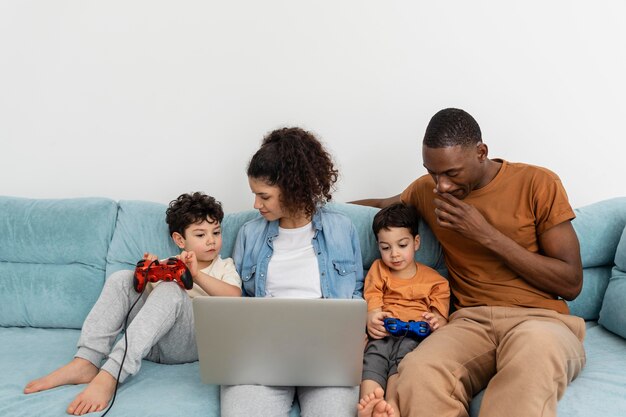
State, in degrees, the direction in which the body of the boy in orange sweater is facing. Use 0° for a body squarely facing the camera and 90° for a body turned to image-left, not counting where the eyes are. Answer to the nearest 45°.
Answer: approximately 0°

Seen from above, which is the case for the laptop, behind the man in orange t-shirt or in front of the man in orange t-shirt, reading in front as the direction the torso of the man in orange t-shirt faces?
in front

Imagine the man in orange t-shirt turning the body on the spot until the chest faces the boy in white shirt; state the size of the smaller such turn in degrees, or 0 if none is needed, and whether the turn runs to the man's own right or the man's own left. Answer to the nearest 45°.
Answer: approximately 45° to the man's own right

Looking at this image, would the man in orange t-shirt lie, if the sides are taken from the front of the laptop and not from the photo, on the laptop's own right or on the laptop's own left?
on the laptop's own right

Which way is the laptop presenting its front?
away from the camera

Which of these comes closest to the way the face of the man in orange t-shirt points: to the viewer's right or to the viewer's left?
to the viewer's left

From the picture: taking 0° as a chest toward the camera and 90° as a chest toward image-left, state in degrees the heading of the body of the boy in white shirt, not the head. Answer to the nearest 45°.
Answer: approximately 45°

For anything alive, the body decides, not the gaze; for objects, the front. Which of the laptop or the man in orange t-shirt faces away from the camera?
the laptop

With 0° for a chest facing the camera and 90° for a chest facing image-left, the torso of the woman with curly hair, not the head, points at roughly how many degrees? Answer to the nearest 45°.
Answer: approximately 0°

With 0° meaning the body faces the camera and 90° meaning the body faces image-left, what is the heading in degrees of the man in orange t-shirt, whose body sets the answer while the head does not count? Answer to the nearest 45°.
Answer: approximately 45°
